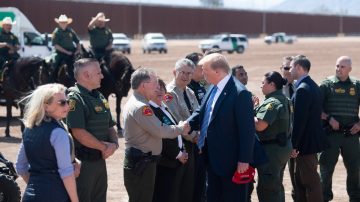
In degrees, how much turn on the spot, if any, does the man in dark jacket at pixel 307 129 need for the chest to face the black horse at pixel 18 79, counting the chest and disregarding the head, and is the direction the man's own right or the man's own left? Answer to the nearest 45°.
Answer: approximately 45° to the man's own right

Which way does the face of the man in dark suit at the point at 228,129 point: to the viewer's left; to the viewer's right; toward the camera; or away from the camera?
to the viewer's left

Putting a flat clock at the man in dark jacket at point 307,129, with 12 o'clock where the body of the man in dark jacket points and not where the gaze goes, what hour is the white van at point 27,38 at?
The white van is roughly at 2 o'clock from the man in dark jacket.

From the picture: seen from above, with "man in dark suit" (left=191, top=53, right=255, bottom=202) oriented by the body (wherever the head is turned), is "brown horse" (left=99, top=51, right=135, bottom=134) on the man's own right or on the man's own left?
on the man's own right

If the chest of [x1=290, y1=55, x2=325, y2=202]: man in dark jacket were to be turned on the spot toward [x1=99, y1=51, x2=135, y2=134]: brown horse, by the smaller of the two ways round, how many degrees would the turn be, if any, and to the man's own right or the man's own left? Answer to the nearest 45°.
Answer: approximately 45° to the man's own right

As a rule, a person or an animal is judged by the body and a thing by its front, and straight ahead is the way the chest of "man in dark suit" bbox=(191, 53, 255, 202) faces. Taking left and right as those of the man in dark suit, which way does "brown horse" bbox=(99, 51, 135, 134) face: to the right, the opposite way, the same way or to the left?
to the left

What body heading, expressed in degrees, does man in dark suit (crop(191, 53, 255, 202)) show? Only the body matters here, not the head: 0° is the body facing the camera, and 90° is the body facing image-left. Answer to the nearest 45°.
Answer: approximately 45°

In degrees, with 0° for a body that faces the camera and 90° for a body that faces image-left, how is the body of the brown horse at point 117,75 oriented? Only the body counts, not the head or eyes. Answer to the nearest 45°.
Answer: approximately 315°

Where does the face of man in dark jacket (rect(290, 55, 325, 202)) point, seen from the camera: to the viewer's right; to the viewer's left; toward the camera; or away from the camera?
to the viewer's left

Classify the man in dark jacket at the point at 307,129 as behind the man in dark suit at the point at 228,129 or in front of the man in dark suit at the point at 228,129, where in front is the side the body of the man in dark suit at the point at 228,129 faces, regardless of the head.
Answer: behind

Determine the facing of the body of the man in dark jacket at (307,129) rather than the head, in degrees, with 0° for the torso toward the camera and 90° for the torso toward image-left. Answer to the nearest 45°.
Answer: approximately 90°

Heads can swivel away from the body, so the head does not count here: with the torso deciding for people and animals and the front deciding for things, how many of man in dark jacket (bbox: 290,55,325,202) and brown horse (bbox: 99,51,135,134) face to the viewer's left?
1
